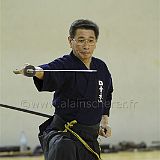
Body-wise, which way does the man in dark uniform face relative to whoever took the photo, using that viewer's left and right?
facing the viewer
